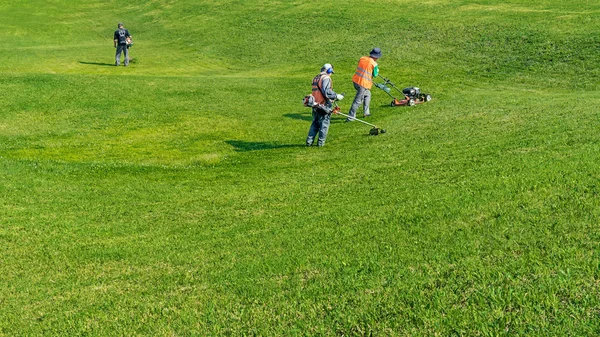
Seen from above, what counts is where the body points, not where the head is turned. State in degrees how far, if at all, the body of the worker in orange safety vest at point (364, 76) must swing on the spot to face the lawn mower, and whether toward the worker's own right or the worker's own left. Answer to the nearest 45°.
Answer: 0° — they already face it

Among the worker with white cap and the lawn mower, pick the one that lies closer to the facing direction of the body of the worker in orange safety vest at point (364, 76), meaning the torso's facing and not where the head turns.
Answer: the lawn mower

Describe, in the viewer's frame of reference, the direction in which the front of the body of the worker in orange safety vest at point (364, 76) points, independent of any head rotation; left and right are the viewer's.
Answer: facing away from the viewer and to the right of the viewer

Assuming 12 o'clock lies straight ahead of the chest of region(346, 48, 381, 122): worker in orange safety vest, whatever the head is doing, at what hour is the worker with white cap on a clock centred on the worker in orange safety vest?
The worker with white cap is roughly at 5 o'clock from the worker in orange safety vest.
